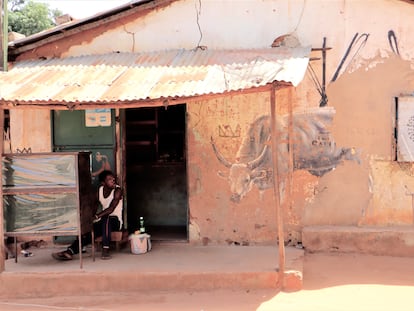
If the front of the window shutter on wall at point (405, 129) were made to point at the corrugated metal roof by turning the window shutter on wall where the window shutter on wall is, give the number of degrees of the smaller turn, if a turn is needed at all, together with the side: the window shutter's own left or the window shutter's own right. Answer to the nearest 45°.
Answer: approximately 45° to the window shutter's own right

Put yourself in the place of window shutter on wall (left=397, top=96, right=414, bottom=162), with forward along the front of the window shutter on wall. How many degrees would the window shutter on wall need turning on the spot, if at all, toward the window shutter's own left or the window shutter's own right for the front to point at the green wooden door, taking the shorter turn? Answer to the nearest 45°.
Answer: approximately 90° to the window shutter's own right

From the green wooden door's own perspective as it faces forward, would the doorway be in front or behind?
behind

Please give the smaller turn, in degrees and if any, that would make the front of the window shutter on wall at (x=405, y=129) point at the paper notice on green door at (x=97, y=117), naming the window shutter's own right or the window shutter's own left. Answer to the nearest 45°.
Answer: approximately 90° to the window shutter's own right

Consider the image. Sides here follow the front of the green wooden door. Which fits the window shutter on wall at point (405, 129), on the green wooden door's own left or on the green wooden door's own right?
on the green wooden door's own left

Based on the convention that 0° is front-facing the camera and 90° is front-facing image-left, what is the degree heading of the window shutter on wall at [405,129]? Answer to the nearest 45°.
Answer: approximately 0°

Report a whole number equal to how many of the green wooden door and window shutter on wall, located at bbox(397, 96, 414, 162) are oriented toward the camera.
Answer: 2

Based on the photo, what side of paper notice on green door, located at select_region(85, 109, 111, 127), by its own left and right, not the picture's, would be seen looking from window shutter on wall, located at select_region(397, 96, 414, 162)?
left

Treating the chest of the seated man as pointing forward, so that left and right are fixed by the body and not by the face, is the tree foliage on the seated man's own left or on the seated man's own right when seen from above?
on the seated man's own right
